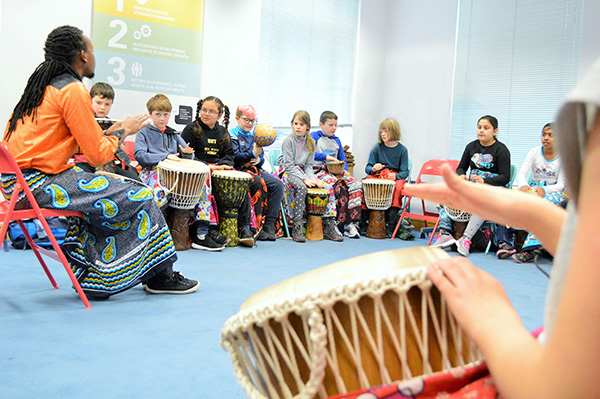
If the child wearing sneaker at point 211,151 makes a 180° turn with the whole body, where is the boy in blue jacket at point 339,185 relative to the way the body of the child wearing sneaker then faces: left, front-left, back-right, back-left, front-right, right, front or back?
front-right

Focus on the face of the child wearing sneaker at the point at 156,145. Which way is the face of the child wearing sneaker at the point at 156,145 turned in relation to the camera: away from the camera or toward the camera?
toward the camera

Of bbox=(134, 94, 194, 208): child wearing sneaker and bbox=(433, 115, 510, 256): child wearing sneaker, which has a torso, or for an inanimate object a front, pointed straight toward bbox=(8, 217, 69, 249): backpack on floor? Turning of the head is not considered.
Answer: bbox=(433, 115, 510, 256): child wearing sneaker

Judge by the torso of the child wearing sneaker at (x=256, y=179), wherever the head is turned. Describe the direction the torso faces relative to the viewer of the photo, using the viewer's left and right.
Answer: facing the viewer and to the right of the viewer

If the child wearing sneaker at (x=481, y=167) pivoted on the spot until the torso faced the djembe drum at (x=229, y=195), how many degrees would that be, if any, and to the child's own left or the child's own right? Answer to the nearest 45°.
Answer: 0° — they already face it

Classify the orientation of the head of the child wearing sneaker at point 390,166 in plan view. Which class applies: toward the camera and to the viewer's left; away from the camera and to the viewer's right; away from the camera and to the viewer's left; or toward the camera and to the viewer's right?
toward the camera and to the viewer's left

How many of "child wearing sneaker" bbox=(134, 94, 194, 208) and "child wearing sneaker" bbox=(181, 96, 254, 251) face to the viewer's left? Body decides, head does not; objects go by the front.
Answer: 0

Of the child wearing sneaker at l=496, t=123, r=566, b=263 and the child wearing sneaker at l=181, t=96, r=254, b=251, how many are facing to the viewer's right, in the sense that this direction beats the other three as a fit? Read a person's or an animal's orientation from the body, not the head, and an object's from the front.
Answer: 0

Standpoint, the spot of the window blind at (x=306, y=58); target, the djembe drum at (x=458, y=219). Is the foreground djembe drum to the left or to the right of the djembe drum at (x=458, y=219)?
right

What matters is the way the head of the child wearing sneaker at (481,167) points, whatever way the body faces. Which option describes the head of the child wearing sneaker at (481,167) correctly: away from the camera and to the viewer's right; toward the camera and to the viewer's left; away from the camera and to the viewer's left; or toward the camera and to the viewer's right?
toward the camera and to the viewer's left

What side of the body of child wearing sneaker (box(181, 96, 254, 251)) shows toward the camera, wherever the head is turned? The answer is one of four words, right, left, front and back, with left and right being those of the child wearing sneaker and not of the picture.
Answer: front

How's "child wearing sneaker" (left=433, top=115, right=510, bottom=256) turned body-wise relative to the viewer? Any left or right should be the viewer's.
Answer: facing the viewer and to the left of the viewer

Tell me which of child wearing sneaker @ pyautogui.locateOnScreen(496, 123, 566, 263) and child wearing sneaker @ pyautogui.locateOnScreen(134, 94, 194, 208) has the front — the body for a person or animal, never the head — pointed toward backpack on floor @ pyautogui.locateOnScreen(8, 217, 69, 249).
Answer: child wearing sneaker @ pyautogui.locateOnScreen(496, 123, 566, 263)

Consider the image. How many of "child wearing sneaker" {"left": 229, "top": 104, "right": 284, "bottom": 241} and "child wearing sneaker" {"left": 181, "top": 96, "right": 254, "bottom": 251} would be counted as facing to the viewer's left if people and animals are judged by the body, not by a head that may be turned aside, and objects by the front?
0

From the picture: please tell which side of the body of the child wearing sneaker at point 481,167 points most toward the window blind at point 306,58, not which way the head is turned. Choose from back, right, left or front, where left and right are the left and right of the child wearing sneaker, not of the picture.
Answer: right

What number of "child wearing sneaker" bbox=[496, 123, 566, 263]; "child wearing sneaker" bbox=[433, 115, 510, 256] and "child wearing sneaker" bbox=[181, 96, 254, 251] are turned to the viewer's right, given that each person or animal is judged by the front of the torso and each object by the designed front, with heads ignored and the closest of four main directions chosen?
0
